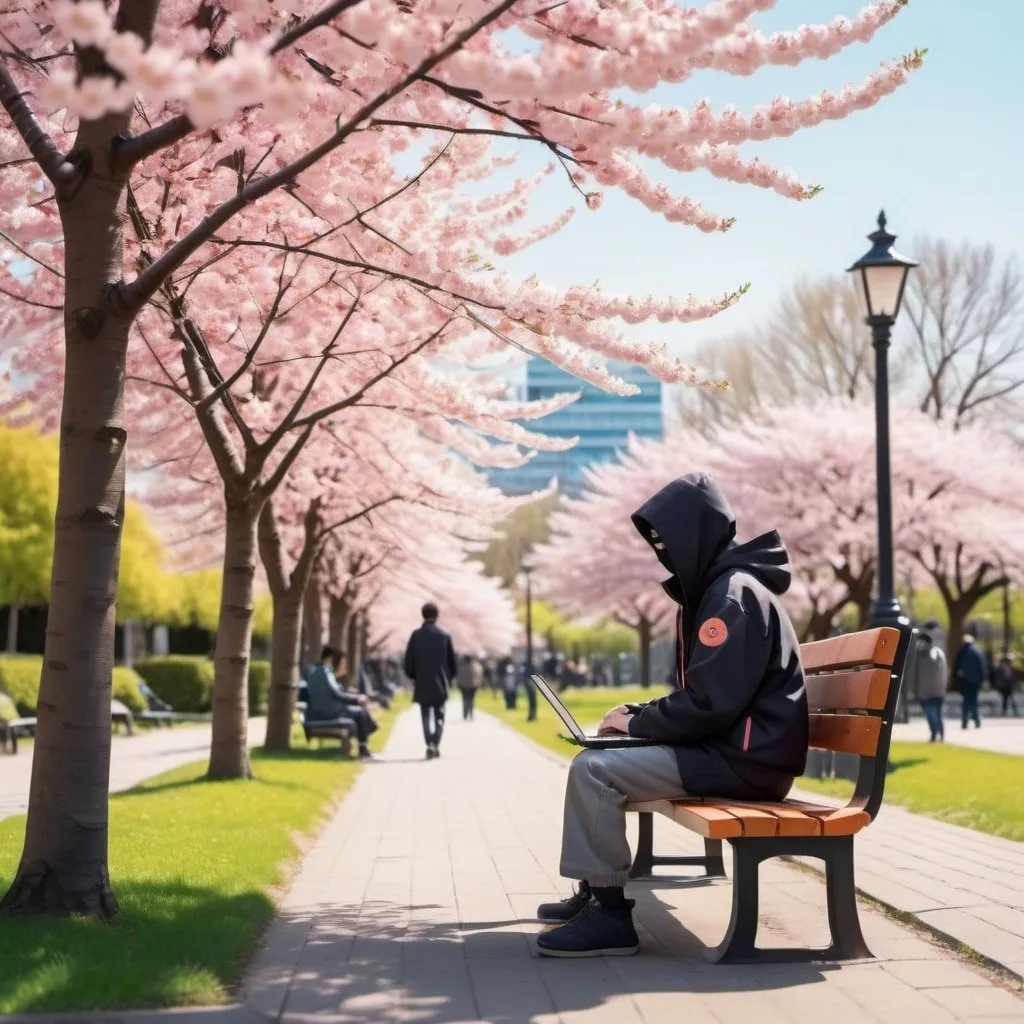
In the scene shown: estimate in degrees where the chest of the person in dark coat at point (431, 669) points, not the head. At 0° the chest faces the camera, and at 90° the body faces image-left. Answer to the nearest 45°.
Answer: approximately 180°

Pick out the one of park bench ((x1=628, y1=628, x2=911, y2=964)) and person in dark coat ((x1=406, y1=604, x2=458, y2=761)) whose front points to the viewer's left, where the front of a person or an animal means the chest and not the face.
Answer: the park bench

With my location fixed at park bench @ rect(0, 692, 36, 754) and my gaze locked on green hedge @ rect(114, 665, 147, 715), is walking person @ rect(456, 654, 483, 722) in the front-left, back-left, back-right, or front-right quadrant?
front-right

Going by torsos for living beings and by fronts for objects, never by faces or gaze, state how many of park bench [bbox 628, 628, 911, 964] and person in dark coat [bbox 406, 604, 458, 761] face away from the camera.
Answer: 1

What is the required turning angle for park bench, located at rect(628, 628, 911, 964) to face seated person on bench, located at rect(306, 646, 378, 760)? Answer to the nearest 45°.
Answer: approximately 45° to its right

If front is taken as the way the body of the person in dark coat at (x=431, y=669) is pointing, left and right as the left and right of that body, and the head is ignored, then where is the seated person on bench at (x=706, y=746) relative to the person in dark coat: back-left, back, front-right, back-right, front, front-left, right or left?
back

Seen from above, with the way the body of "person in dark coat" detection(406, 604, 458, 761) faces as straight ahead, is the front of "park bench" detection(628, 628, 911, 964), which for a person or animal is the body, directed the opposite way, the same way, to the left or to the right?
to the left

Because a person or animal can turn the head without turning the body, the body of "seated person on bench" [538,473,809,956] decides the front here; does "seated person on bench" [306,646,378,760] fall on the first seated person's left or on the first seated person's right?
on the first seated person's right

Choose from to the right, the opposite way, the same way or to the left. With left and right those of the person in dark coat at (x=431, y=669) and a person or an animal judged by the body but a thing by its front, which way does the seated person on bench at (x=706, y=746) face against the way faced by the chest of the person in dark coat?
to the left

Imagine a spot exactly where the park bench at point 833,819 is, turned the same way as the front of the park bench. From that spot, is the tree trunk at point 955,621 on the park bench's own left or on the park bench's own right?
on the park bench's own right

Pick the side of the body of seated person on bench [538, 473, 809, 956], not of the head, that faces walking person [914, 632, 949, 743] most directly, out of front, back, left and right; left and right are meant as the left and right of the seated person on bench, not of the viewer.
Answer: right

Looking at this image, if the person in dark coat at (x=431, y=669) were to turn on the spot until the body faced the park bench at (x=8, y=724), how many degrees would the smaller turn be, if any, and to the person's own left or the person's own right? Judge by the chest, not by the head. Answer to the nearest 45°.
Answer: approximately 90° to the person's own left

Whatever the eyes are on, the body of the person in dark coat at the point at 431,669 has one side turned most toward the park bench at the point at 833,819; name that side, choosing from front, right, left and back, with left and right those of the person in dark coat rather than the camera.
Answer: back

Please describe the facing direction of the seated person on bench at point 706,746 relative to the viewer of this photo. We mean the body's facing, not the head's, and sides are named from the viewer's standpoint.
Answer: facing to the left of the viewer

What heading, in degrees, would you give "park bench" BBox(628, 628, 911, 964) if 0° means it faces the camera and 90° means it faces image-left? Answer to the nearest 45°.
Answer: approximately 90°
